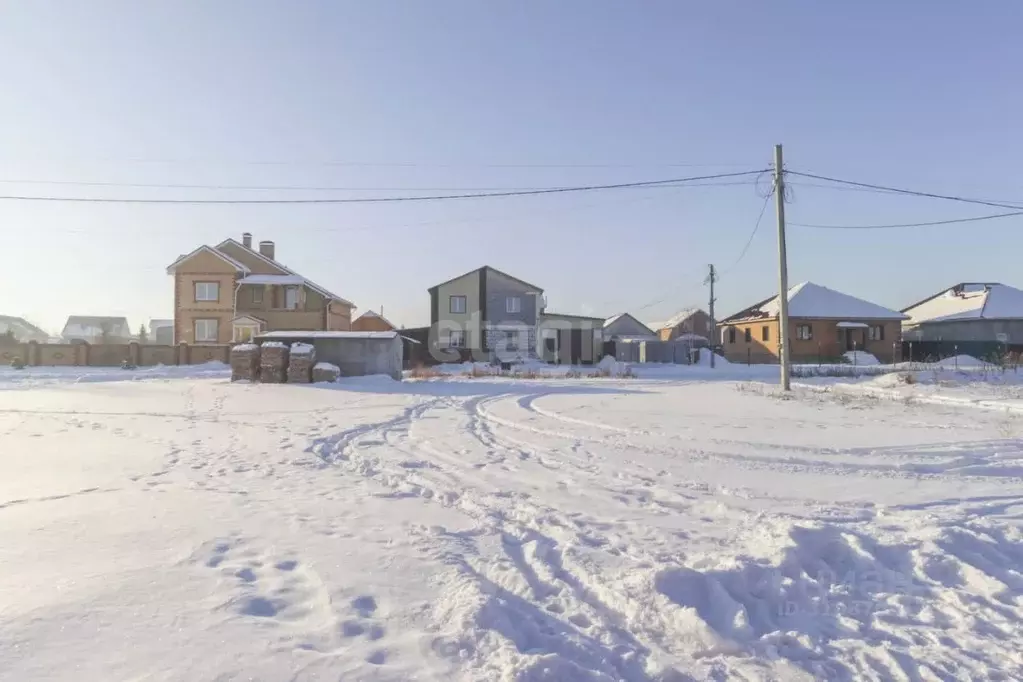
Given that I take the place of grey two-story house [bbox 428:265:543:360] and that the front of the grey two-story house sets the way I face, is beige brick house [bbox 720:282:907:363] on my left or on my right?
on my left

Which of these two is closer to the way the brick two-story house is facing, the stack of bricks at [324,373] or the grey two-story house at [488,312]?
the stack of bricks

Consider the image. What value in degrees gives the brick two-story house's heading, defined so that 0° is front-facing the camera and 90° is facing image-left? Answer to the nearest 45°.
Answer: approximately 0°

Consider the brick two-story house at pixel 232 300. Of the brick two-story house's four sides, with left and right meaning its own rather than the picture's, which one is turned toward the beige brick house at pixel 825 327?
left

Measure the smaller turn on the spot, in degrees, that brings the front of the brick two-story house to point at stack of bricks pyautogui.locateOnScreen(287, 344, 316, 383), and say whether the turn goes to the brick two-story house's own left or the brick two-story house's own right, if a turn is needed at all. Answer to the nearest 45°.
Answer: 0° — it already faces it

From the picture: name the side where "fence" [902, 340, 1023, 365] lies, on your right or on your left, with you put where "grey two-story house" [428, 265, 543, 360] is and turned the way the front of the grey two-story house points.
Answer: on your left

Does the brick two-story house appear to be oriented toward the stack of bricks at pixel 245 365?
yes

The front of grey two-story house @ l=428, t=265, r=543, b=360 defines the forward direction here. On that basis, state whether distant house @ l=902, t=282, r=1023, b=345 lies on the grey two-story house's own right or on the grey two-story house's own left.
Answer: on the grey two-story house's own left

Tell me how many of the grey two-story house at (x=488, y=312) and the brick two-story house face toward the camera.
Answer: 2
